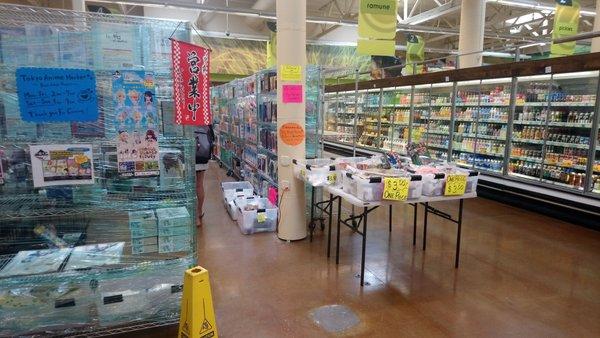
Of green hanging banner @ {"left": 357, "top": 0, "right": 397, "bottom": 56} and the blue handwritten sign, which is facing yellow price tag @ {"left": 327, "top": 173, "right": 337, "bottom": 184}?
the green hanging banner

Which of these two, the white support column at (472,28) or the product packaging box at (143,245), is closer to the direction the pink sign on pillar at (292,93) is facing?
the product packaging box

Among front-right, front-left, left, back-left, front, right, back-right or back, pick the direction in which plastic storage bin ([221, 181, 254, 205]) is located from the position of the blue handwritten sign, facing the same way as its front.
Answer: back-left

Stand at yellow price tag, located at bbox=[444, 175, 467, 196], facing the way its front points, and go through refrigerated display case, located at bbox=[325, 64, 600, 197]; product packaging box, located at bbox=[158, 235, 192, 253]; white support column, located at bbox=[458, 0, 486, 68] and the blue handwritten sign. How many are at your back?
2

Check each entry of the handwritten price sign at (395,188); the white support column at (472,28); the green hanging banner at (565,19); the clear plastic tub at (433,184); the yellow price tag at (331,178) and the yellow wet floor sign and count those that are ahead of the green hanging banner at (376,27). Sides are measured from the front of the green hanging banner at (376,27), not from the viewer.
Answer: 4

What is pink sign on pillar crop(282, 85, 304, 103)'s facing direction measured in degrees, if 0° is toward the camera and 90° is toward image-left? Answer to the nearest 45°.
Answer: approximately 0°

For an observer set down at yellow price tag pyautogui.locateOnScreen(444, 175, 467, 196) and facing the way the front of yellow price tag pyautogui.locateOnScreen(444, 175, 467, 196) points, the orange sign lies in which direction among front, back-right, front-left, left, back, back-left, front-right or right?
right

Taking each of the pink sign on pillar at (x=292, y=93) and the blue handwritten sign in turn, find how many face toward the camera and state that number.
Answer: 2

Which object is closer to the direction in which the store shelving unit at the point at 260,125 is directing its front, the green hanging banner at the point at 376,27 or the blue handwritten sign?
the blue handwritten sign

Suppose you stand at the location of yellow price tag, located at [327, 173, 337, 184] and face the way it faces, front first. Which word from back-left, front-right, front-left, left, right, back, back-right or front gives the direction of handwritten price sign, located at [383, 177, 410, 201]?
front-left

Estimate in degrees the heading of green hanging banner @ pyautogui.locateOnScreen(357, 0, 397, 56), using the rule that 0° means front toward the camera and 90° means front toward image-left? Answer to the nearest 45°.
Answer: approximately 0°

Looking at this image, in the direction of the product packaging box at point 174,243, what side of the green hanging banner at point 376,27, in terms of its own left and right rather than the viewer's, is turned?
front
